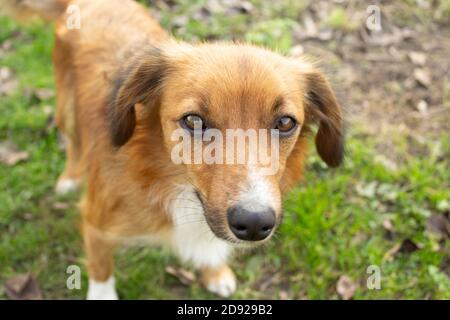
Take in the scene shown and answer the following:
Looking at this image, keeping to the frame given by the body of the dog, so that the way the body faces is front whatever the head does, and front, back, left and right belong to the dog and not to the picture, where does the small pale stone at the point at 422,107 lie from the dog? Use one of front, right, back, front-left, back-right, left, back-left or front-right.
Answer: left

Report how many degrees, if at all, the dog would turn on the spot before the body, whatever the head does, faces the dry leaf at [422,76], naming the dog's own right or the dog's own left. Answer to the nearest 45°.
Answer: approximately 90° to the dog's own left

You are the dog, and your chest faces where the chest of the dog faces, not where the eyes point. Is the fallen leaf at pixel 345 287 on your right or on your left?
on your left

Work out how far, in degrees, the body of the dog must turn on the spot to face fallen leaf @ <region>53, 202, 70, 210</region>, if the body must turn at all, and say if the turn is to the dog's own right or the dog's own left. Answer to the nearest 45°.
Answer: approximately 180°

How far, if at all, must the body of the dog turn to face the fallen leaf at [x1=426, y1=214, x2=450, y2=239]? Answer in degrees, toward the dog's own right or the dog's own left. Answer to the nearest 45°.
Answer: approximately 90° to the dog's own left

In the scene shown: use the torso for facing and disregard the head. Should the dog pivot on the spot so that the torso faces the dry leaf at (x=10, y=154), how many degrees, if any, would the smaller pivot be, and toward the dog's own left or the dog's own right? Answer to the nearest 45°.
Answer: approximately 180°

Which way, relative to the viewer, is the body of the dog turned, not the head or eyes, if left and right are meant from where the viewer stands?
facing the viewer and to the right of the viewer

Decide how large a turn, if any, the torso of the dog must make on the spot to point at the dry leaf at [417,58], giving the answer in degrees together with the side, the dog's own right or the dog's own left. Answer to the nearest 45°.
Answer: approximately 90° to the dog's own left

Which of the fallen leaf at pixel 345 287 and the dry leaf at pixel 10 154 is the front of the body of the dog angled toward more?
the fallen leaf
